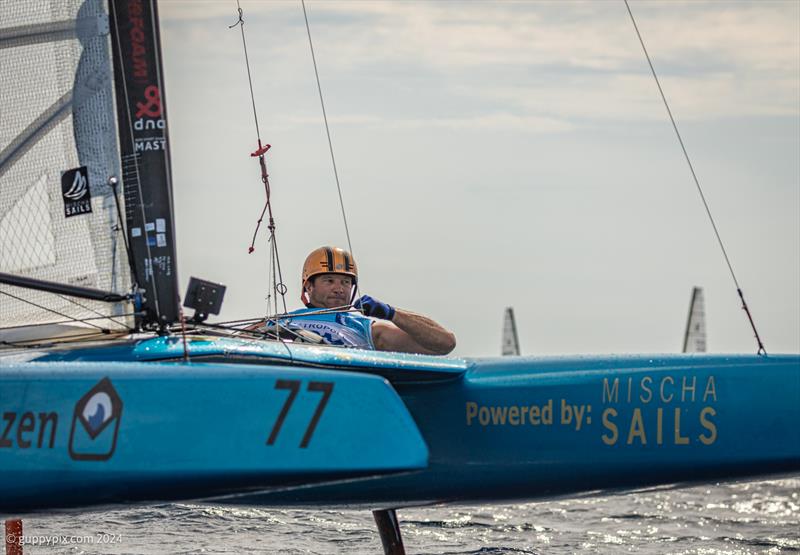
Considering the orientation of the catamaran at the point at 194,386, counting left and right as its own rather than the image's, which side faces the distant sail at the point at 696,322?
left

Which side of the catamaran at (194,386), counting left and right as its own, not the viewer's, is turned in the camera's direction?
right

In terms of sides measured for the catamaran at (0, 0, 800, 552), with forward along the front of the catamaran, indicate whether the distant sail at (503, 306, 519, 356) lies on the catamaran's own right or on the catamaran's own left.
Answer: on the catamaran's own left
